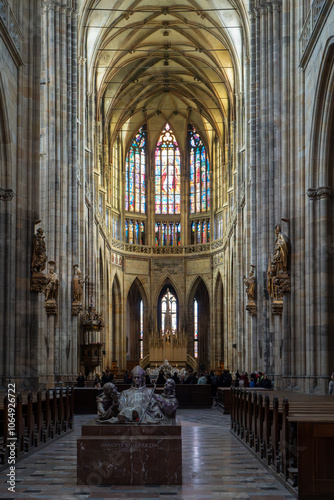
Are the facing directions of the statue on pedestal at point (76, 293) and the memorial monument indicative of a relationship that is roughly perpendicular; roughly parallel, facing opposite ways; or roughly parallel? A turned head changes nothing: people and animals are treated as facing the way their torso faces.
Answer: roughly perpendicular

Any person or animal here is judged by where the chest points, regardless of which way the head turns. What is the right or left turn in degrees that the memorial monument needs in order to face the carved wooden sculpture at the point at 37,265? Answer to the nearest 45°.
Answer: approximately 180°

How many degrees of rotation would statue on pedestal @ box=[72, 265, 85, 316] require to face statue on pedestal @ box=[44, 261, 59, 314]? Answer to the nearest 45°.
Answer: approximately 90° to its right

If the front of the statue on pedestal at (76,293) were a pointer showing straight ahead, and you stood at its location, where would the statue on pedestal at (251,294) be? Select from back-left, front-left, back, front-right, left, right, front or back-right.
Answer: front

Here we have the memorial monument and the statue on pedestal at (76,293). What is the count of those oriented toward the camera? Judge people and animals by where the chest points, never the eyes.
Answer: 1

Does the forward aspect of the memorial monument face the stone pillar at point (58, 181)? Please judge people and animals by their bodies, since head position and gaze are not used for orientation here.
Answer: no

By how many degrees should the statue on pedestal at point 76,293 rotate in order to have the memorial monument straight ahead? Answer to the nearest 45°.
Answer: approximately 90° to its right

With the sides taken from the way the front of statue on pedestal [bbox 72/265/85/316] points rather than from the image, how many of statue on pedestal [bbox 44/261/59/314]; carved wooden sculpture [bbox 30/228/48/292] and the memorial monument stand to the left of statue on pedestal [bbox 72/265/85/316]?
0

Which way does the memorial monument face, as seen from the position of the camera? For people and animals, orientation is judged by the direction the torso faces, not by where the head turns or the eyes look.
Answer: facing the viewer

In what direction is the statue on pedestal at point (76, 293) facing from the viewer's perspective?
to the viewer's right

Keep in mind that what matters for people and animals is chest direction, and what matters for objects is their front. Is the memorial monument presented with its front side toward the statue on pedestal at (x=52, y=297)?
no

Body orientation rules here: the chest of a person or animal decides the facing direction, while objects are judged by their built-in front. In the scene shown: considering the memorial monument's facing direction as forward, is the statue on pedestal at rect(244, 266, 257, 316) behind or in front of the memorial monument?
behind

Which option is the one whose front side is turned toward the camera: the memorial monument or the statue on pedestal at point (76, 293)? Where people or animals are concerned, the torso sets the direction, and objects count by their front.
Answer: the memorial monument
